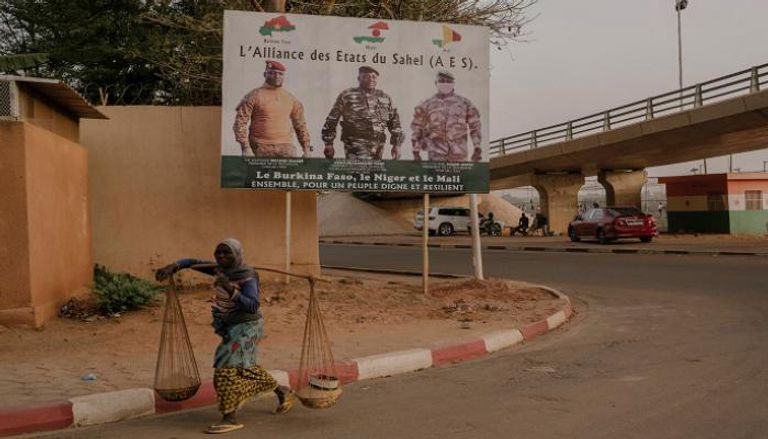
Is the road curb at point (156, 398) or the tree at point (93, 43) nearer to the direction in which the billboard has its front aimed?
the road curb

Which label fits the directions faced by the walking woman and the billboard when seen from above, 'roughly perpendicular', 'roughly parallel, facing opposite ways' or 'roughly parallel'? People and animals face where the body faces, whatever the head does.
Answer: roughly perpendicular

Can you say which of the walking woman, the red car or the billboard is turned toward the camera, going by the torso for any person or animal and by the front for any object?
the billboard

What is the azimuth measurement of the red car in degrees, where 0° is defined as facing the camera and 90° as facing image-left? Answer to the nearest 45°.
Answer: approximately 135°

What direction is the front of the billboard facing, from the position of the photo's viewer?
facing the viewer

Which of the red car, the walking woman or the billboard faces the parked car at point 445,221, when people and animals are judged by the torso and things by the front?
the red car

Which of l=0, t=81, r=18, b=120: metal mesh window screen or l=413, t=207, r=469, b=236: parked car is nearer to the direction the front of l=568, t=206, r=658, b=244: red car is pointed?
the parked car

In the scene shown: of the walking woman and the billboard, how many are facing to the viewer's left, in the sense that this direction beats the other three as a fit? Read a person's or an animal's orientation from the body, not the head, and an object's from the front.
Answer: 1

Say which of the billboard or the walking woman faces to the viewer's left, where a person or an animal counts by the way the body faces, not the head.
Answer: the walking woman

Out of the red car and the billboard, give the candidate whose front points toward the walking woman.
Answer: the billboard

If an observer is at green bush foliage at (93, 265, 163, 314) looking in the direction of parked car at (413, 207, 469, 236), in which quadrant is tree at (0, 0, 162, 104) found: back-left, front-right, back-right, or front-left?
front-left

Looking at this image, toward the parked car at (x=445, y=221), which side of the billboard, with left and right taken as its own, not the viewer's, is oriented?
back

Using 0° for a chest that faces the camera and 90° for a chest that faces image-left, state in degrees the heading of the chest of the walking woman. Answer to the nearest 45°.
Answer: approximately 90°
